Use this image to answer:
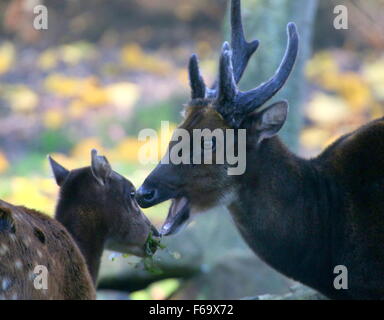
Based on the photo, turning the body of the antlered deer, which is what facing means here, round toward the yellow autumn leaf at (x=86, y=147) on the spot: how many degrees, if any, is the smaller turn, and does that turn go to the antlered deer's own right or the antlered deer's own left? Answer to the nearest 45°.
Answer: approximately 45° to the antlered deer's own right

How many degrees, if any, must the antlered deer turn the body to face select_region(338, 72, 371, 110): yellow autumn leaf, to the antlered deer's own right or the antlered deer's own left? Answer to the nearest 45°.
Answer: approximately 90° to the antlered deer's own right

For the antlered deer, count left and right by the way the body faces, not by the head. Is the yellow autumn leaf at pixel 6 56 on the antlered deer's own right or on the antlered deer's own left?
on the antlered deer's own right

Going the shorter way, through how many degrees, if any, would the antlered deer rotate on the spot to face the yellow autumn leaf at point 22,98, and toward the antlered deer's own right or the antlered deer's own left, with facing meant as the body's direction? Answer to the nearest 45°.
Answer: approximately 45° to the antlered deer's own right

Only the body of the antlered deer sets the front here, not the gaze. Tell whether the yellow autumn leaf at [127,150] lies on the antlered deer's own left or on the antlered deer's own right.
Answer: on the antlered deer's own right

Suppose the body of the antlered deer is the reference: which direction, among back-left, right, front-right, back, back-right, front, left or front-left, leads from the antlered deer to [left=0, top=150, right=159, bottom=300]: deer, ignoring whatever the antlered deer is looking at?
front

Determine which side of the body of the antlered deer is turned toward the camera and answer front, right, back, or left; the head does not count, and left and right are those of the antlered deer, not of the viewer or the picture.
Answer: left

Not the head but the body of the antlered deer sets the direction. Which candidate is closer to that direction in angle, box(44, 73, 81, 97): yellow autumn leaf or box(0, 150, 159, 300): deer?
the deer

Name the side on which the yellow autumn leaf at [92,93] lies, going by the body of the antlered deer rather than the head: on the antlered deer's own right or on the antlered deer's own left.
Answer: on the antlered deer's own right

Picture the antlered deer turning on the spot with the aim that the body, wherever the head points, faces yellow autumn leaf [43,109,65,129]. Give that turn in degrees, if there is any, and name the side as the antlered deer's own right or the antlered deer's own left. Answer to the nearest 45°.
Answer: approximately 45° to the antlered deer's own right

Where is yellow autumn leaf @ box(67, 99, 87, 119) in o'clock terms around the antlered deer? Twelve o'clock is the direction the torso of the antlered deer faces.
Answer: The yellow autumn leaf is roughly at 2 o'clock from the antlered deer.

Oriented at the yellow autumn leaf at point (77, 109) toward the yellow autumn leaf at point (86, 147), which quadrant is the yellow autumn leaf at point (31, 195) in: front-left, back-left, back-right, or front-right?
front-right

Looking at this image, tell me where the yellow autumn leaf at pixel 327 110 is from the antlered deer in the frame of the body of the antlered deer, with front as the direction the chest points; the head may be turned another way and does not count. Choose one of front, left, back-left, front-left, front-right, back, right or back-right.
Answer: right
